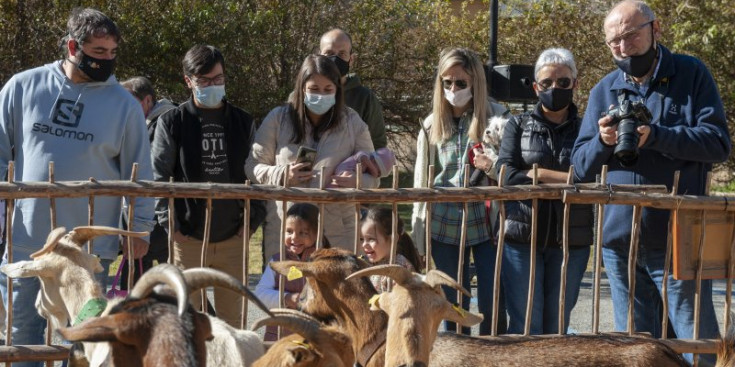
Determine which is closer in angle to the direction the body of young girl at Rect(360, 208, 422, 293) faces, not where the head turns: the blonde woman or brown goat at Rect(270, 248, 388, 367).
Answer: the brown goat

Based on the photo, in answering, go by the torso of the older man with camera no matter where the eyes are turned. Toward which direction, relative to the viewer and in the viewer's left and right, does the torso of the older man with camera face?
facing the viewer and to the left of the viewer

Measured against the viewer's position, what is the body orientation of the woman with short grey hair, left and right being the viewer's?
facing the viewer

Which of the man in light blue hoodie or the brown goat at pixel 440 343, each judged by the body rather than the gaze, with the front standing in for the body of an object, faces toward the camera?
the man in light blue hoodie

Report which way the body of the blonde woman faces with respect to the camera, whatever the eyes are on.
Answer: toward the camera

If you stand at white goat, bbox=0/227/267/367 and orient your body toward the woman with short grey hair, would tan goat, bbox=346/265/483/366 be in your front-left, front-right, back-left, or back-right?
front-right

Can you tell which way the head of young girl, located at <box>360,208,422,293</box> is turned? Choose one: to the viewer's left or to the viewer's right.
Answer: to the viewer's left

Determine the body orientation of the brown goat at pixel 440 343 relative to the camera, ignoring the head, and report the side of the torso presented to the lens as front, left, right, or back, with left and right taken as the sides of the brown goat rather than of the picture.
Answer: left

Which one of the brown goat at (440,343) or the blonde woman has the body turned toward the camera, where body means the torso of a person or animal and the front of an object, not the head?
the blonde woman

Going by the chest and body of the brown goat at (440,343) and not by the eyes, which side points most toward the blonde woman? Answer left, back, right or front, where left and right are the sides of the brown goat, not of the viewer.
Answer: right

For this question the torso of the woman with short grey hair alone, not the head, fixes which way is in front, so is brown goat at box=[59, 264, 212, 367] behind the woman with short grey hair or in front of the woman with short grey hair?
in front

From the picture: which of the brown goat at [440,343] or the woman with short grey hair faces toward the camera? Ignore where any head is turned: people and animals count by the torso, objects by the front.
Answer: the woman with short grey hair
